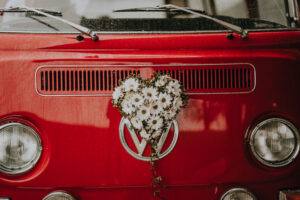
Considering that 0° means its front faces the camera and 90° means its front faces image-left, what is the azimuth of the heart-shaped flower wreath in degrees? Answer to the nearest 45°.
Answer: approximately 0°

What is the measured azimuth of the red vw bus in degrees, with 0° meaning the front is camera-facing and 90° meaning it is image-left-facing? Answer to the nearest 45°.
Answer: approximately 0°
